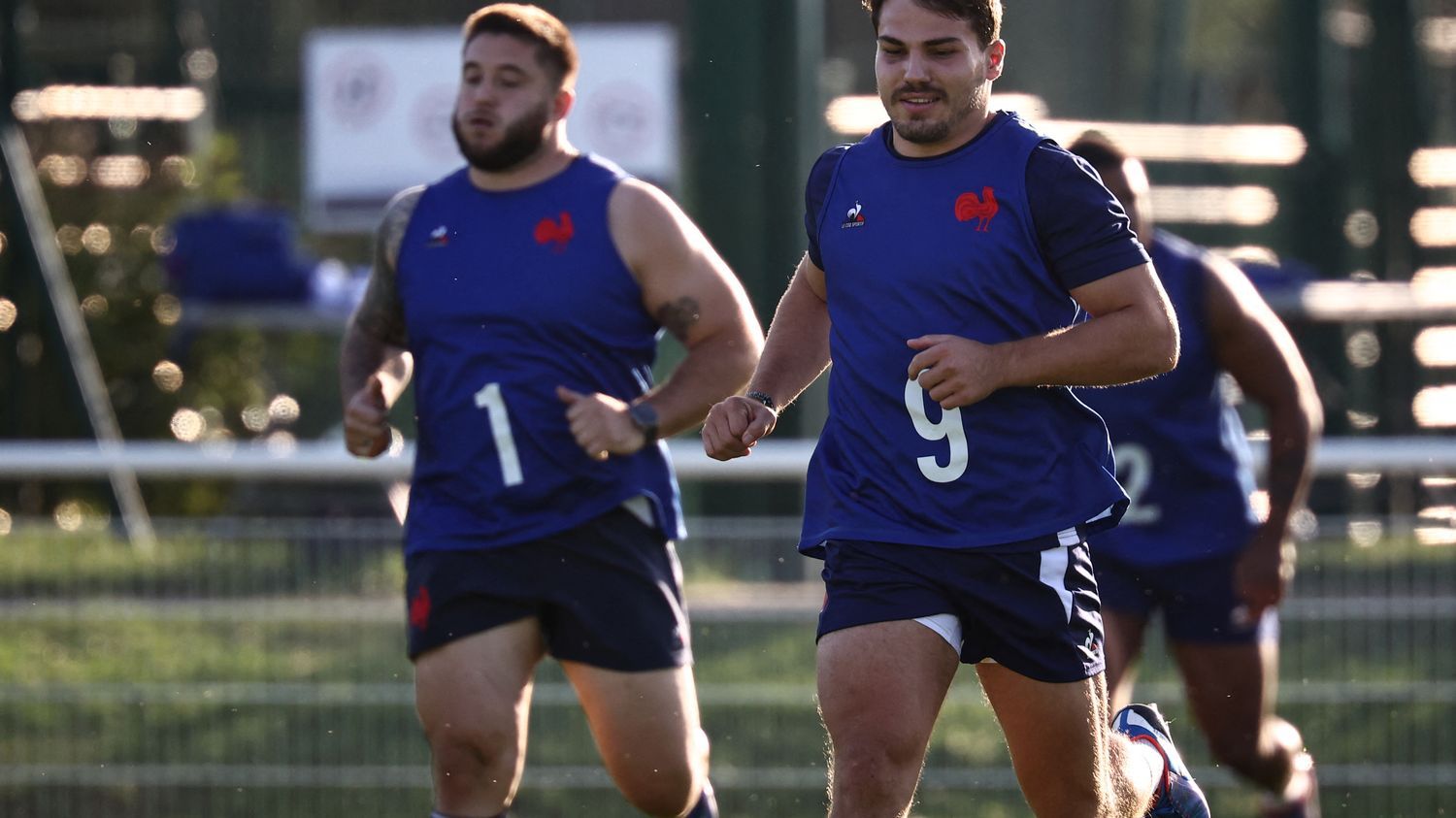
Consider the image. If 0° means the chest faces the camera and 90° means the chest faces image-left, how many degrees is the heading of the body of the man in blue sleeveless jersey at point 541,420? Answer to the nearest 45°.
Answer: approximately 45°

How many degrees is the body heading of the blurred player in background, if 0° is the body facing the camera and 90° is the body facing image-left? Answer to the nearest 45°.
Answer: approximately 45°

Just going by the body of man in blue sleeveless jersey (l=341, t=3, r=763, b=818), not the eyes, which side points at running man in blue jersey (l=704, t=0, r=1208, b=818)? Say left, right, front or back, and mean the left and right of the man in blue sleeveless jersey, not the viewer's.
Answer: left

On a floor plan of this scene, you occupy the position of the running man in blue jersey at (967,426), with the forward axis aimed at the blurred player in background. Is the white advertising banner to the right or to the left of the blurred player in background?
left

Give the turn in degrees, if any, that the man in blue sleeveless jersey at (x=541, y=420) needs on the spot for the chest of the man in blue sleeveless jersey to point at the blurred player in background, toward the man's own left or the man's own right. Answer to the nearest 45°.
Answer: approximately 135° to the man's own left

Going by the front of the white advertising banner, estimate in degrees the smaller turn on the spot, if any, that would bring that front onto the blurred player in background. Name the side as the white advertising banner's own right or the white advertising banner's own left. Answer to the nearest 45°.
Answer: approximately 45° to the white advertising banner's own left

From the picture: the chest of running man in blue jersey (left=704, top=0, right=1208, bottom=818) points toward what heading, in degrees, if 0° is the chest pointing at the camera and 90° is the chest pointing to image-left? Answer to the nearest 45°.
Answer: approximately 45°

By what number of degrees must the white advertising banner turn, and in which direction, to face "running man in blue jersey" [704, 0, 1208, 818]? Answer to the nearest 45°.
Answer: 0° — it already faces them
